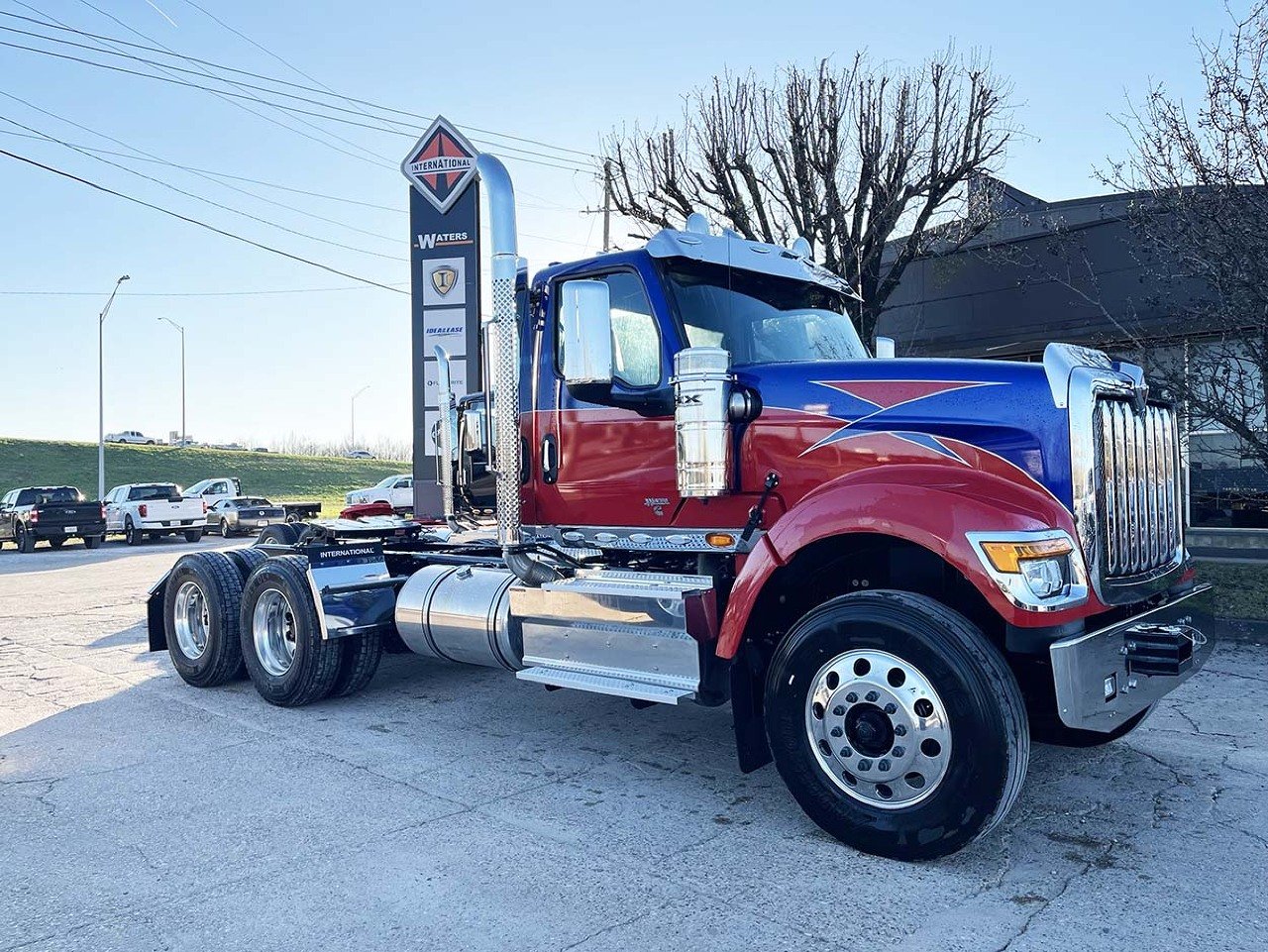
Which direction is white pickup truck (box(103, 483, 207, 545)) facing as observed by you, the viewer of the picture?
facing away from the viewer and to the left of the viewer

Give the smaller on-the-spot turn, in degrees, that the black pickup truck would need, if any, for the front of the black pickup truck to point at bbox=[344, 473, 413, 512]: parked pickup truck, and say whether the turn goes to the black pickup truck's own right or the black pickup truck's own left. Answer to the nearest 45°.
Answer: approximately 135° to the black pickup truck's own right

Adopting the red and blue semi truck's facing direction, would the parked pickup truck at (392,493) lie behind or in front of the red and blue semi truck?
behind

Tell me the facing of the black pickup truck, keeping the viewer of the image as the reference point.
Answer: facing away from the viewer and to the left of the viewer

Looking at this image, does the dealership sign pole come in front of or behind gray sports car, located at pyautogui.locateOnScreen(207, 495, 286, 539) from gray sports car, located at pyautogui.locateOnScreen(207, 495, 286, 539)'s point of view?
behind

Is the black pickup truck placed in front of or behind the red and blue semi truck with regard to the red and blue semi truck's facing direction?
behind

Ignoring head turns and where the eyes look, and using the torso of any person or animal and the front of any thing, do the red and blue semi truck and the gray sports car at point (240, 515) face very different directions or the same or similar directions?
very different directions

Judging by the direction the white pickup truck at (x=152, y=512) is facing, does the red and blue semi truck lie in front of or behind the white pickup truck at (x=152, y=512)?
behind

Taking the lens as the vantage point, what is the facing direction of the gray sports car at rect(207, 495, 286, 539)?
facing away from the viewer and to the left of the viewer
